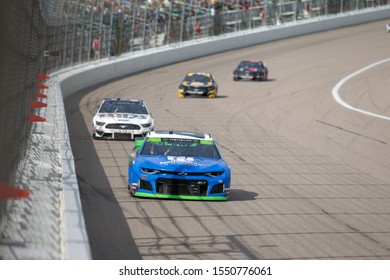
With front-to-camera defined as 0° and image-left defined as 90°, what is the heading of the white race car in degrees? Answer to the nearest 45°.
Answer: approximately 0°

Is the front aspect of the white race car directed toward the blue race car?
yes

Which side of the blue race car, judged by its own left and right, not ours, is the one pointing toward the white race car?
back

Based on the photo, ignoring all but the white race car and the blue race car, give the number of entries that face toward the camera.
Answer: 2
